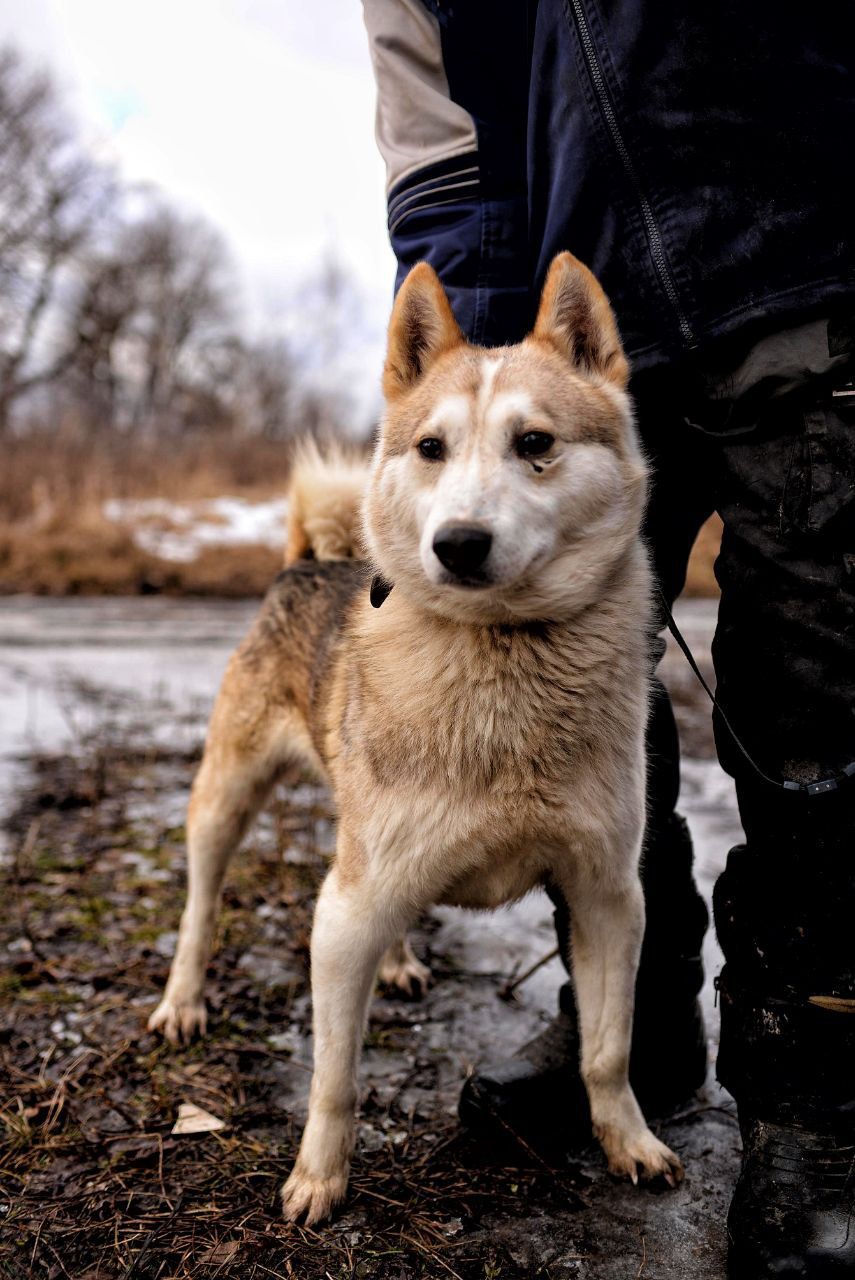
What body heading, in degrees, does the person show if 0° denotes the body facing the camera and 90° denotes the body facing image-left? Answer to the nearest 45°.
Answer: approximately 45°

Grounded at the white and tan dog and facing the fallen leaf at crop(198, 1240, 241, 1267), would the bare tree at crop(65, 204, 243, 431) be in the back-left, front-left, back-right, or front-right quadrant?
back-right
